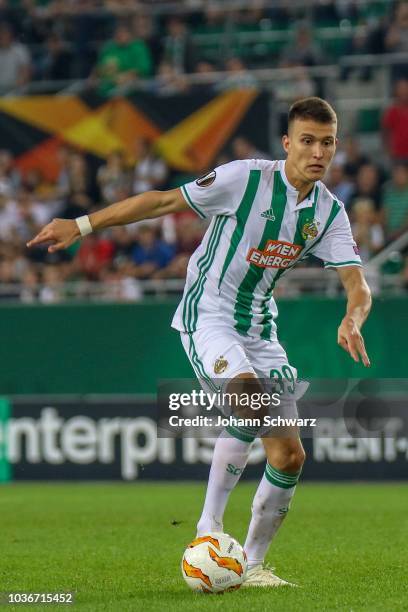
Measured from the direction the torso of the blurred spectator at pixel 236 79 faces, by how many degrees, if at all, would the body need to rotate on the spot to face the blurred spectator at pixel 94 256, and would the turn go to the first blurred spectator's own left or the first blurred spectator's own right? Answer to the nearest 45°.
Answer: approximately 45° to the first blurred spectator's own right

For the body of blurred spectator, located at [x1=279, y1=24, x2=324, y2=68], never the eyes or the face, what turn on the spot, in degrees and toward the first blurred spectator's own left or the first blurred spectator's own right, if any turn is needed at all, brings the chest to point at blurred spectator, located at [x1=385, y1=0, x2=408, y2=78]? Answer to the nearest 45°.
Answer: approximately 90° to the first blurred spectator's own left

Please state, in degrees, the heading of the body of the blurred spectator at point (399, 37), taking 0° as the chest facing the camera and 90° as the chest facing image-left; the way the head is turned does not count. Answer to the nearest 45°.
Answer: approximately 0°

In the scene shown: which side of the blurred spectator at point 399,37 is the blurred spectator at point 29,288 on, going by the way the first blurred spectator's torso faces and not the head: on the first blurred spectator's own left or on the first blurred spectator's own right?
on the first blurred spectator's own right

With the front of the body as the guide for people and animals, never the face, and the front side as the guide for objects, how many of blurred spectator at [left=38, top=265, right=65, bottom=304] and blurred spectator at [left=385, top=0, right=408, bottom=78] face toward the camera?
2
